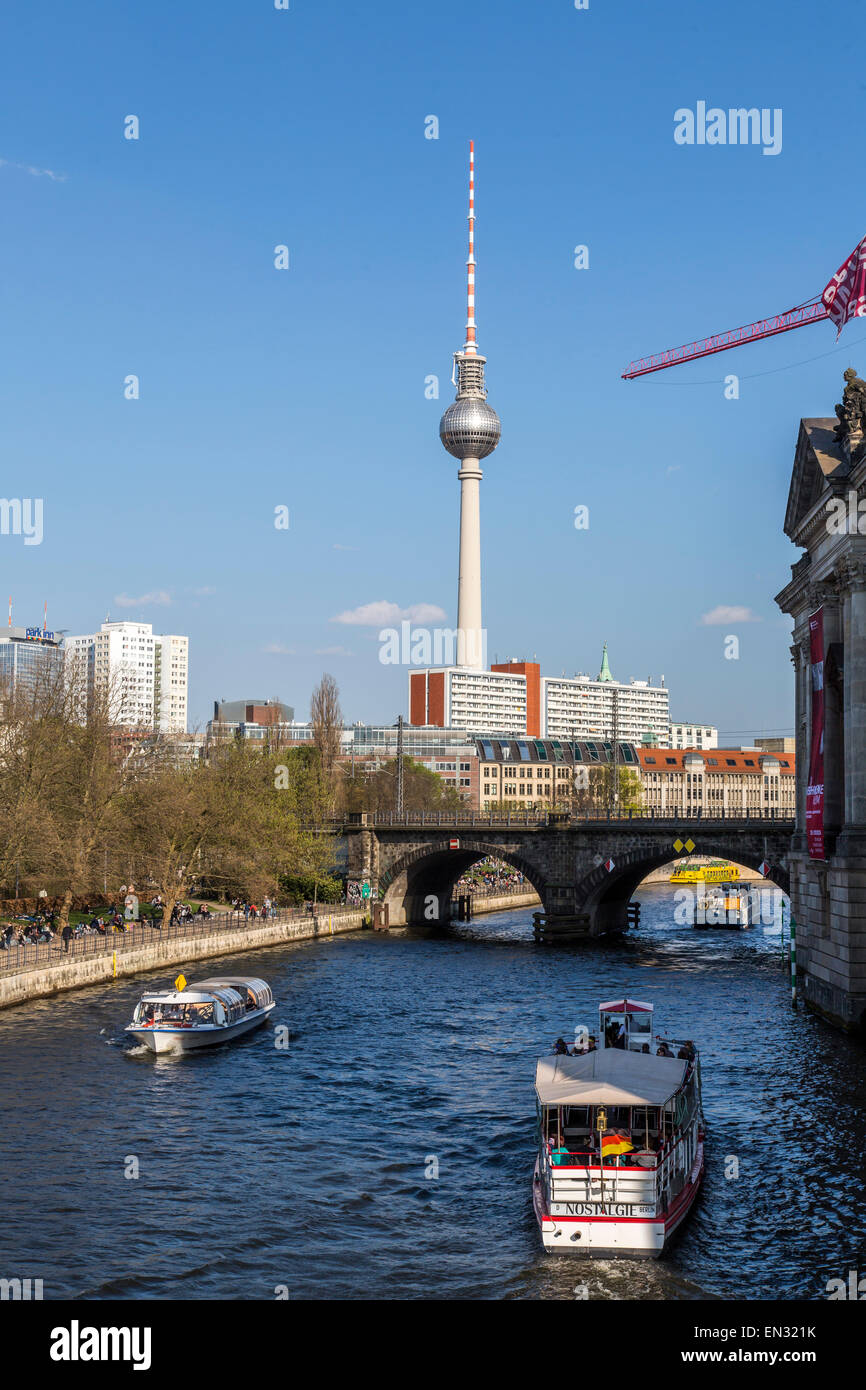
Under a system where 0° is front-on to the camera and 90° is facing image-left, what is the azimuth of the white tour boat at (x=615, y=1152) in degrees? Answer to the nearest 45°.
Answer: approximately 180°
